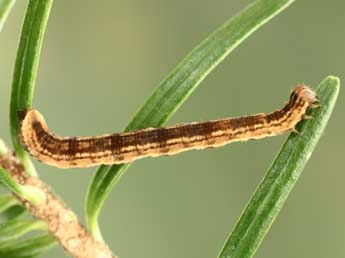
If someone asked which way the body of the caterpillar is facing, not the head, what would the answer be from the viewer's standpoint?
to the viewer's right
